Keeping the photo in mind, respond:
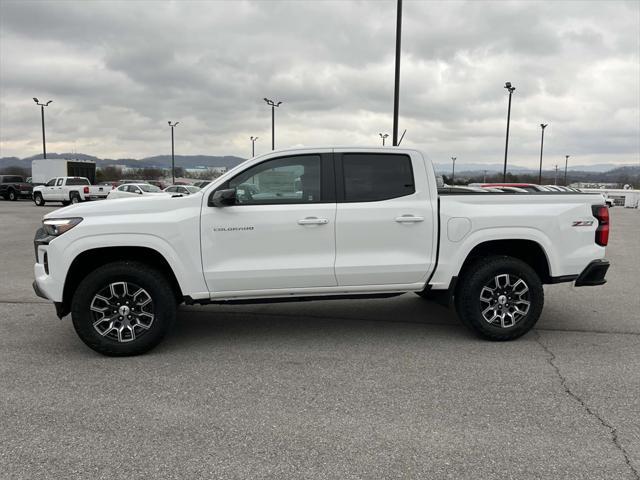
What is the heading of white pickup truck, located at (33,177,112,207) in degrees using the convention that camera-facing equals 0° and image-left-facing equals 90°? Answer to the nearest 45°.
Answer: approximately 135°

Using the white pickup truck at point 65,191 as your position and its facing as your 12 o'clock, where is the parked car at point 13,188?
The parked car is roughly at 1 o'clock from the white pickup truck.

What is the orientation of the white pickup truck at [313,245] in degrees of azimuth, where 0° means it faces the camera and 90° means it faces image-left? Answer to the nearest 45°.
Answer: approximately 90°

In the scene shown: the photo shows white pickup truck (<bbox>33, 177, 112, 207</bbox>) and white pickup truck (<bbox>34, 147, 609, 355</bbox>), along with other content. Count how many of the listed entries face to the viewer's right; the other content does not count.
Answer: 0

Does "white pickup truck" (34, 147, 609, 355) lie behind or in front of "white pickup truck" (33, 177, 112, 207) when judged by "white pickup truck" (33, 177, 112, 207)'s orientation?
behind

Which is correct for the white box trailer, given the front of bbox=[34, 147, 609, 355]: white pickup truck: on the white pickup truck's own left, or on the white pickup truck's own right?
on the white pickup truck's own right

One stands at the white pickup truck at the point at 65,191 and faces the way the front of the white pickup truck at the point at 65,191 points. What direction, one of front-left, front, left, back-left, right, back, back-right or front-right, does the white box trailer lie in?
front-right

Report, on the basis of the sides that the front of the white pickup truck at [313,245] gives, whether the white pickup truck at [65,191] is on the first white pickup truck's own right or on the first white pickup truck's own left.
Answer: on the first white pickup truck's own right
